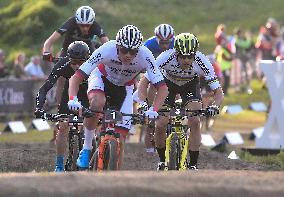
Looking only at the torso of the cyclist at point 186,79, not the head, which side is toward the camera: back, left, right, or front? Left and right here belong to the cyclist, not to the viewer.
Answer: front

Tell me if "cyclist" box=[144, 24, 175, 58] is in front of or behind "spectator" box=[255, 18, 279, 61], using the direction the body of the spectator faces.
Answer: in front

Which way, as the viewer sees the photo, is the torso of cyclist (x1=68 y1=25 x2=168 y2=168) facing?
toward the camera

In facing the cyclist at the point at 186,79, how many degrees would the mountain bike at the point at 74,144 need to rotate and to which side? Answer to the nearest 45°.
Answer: approximately 90° to its left

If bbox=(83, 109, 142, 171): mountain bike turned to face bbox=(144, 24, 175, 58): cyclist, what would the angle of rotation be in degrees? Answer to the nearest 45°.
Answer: approximately 180°

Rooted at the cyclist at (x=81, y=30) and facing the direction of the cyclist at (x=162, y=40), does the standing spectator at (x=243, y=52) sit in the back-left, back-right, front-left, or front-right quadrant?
front-left

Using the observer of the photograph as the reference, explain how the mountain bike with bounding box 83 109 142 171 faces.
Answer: facing the viewer

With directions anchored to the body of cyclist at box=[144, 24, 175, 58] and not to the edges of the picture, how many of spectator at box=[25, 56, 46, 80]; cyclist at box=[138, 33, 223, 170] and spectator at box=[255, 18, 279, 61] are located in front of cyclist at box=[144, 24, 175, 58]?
1
